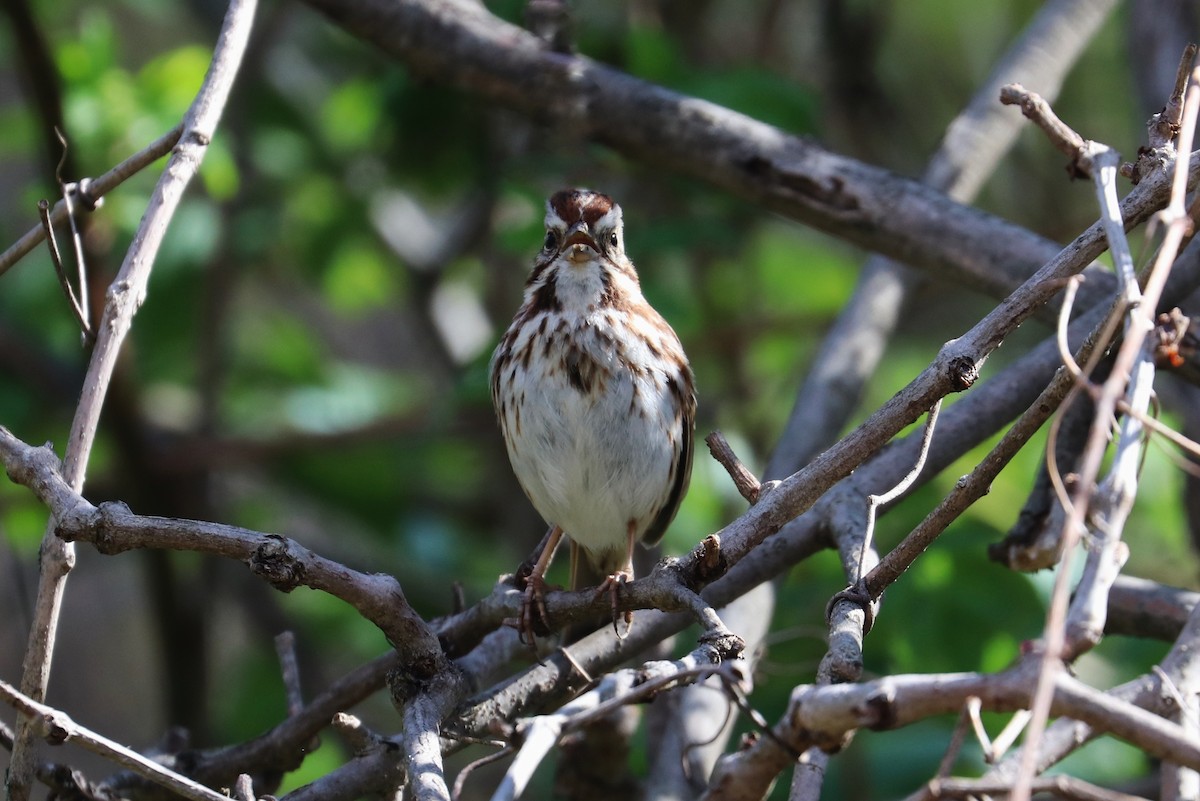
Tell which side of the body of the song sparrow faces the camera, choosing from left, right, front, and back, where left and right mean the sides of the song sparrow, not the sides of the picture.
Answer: front

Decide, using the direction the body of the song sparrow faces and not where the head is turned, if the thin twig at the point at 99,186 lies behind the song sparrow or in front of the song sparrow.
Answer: behind

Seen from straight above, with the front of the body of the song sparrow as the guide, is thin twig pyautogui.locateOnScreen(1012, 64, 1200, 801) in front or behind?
in front
